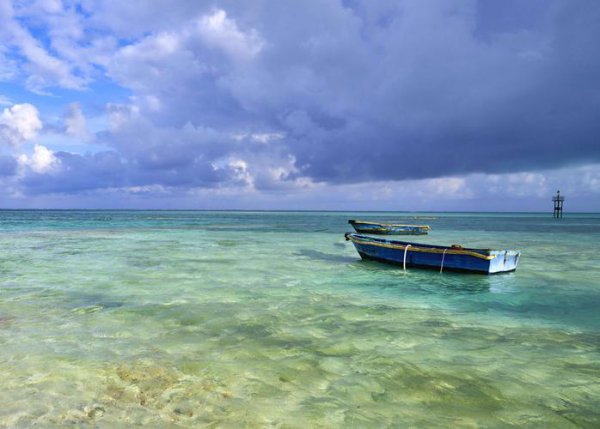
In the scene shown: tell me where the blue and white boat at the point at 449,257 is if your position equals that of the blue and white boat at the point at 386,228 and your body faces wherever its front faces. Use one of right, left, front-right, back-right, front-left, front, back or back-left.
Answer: left

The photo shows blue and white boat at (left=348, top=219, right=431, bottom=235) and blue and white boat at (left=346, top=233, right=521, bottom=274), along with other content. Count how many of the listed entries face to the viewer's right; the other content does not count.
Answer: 0

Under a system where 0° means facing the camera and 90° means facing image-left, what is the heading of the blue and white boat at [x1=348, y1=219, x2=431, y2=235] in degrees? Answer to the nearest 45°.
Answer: approximately 90°

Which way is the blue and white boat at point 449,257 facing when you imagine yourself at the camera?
facing away from the viewer and to the left of the viewer

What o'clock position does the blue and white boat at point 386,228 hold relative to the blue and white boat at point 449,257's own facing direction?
the blue and white boat at point 386,228 is roughly at 1 o'clock from the blue and white boat at point 449,257.
